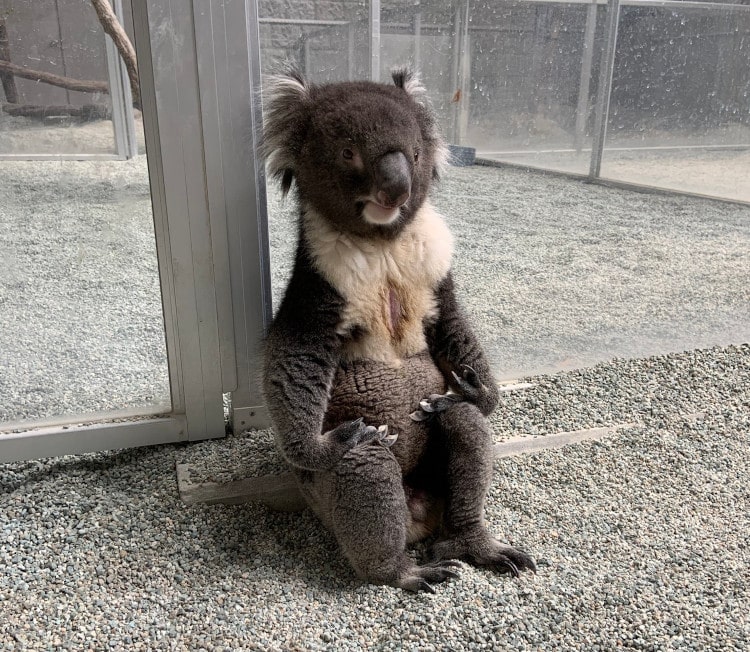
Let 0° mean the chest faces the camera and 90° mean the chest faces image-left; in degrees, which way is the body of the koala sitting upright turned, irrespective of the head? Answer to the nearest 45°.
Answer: approximately 315°

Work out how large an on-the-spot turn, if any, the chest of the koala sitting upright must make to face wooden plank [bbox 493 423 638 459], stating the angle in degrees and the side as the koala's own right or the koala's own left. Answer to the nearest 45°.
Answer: approximately 90° to the koala's own left

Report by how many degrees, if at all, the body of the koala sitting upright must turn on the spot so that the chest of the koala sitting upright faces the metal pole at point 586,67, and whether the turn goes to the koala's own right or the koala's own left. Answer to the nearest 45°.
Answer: approximately 90° to the koala's own left

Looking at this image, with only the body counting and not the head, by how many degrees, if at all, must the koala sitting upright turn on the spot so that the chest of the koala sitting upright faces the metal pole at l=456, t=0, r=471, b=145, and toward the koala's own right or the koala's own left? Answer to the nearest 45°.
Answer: approximately 135° to the koala's own left

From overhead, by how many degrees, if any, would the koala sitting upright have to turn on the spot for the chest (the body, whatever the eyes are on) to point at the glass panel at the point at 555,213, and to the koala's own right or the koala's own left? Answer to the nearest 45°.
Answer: approximately 90° to the koala's own left

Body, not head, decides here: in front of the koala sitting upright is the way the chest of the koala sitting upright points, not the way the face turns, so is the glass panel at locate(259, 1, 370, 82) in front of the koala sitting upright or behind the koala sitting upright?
behind

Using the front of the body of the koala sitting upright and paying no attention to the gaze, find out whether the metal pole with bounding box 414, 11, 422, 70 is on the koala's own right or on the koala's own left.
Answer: on the koala's own left
